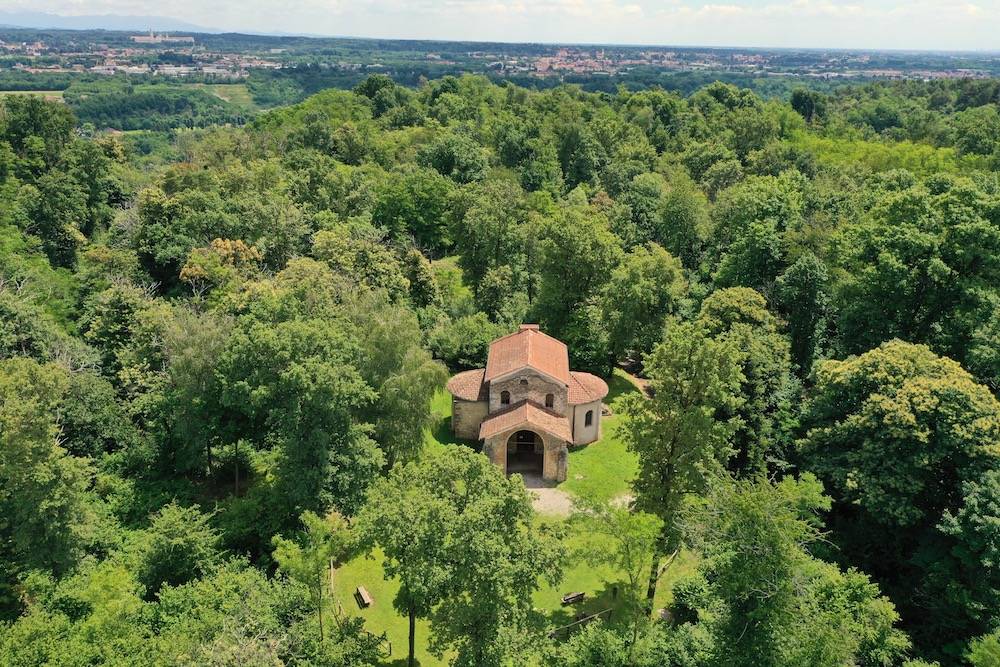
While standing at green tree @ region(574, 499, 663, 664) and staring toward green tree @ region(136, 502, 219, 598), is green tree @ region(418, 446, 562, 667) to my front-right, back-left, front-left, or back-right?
front-left

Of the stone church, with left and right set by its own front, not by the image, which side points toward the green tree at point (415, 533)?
front

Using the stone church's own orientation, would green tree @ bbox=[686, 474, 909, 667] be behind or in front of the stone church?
in front

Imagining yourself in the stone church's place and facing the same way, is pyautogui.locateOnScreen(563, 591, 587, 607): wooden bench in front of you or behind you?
in front

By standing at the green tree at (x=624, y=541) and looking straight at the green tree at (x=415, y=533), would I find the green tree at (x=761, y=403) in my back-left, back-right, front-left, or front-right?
back-right

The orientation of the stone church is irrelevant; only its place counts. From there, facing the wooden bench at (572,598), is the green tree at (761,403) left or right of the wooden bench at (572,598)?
left

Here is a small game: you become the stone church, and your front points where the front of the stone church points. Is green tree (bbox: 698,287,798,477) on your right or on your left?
on your left

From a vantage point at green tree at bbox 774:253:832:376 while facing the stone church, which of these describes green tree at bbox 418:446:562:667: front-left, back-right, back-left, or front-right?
front-left

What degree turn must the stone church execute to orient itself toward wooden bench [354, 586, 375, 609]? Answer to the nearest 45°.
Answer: approximately 45° to its right

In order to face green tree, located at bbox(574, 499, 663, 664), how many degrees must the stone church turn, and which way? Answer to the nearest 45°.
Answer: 0° — it already faces it

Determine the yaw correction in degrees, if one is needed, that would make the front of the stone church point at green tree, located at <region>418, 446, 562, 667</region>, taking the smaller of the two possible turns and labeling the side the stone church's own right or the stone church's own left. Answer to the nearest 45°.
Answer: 0° — it already faces it

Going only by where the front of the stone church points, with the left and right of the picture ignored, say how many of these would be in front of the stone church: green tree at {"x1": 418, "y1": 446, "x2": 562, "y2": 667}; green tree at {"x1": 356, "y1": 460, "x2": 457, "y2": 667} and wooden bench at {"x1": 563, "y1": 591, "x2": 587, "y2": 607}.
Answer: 3

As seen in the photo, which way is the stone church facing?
toward the camera

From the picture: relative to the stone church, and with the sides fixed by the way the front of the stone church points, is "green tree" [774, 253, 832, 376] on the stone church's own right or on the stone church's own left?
on the stone church's own left
